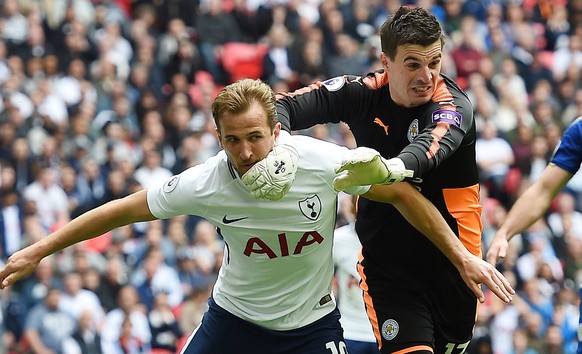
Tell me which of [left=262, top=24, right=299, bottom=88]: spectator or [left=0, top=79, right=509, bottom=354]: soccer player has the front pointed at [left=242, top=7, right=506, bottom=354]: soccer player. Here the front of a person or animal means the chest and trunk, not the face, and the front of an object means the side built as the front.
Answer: the spectator

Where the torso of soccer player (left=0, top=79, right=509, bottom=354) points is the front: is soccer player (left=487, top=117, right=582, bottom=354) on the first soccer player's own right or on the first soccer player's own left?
on the first soccer player's own left

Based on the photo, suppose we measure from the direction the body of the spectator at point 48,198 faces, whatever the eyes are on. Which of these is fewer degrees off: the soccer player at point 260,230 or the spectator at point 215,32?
the soccer player

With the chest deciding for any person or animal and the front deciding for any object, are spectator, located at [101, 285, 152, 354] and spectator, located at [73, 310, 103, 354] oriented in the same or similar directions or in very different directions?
same or similar directions

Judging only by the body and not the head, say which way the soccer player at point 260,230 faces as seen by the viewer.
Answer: toward the camera

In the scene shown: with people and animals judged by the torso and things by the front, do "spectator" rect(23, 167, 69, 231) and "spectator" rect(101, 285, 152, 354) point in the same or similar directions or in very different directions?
same or similar directions

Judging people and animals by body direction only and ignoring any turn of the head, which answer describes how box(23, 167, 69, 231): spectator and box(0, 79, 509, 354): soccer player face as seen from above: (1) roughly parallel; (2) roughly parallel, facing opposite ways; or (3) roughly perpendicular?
roughly parallel

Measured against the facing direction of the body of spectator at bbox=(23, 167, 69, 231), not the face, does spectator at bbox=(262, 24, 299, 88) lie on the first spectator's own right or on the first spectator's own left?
on the first spectator's own left

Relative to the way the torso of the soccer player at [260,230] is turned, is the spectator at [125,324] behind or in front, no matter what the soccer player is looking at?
behind

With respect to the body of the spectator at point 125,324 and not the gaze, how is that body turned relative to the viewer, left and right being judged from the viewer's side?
facing the viewer

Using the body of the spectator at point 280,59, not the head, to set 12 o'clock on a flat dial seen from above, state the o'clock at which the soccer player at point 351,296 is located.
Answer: The soccer player is roughly at 12 o'clock from the spectator.

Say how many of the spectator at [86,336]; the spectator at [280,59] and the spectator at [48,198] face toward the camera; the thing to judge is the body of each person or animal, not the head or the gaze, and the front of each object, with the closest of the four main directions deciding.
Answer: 3

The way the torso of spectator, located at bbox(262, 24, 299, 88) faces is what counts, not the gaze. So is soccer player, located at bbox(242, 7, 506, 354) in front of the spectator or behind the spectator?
in front
